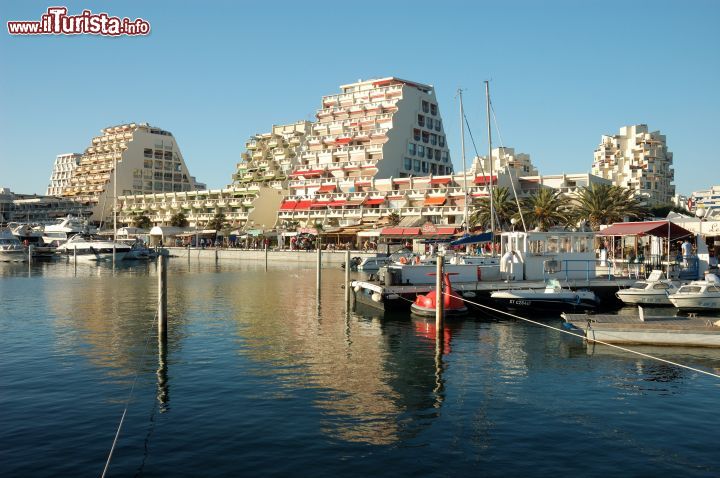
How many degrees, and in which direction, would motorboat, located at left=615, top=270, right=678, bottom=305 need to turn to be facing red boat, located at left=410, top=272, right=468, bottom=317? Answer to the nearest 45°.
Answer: approximately 45° to its left

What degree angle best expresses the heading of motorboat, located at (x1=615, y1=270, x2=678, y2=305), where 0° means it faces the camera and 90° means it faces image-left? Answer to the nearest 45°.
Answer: approximately 90°

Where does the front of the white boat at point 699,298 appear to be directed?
to the viewer's left

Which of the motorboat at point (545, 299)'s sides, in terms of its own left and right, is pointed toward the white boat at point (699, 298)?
back

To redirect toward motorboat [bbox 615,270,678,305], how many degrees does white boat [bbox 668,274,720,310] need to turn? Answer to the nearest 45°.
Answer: approximately 45° to its right

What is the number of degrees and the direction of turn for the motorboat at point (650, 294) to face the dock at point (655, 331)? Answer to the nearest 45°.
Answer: approximately 90° to its left

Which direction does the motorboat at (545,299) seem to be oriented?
to the viewer's left

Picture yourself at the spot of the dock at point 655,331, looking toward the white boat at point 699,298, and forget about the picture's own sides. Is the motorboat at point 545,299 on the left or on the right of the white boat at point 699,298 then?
left

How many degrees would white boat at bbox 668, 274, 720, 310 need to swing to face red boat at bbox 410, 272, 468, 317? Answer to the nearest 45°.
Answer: approximately 45° to its left

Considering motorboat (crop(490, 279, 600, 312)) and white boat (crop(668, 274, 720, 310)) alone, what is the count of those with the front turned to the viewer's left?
2

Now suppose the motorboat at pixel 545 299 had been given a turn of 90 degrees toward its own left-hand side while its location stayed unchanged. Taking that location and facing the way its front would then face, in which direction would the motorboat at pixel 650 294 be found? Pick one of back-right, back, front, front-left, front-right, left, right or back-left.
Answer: back-left

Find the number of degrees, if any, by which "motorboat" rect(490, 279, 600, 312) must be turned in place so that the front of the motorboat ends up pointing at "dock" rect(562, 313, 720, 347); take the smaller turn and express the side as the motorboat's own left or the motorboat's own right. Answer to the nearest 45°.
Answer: approximately 135° to the motorboat's own left
